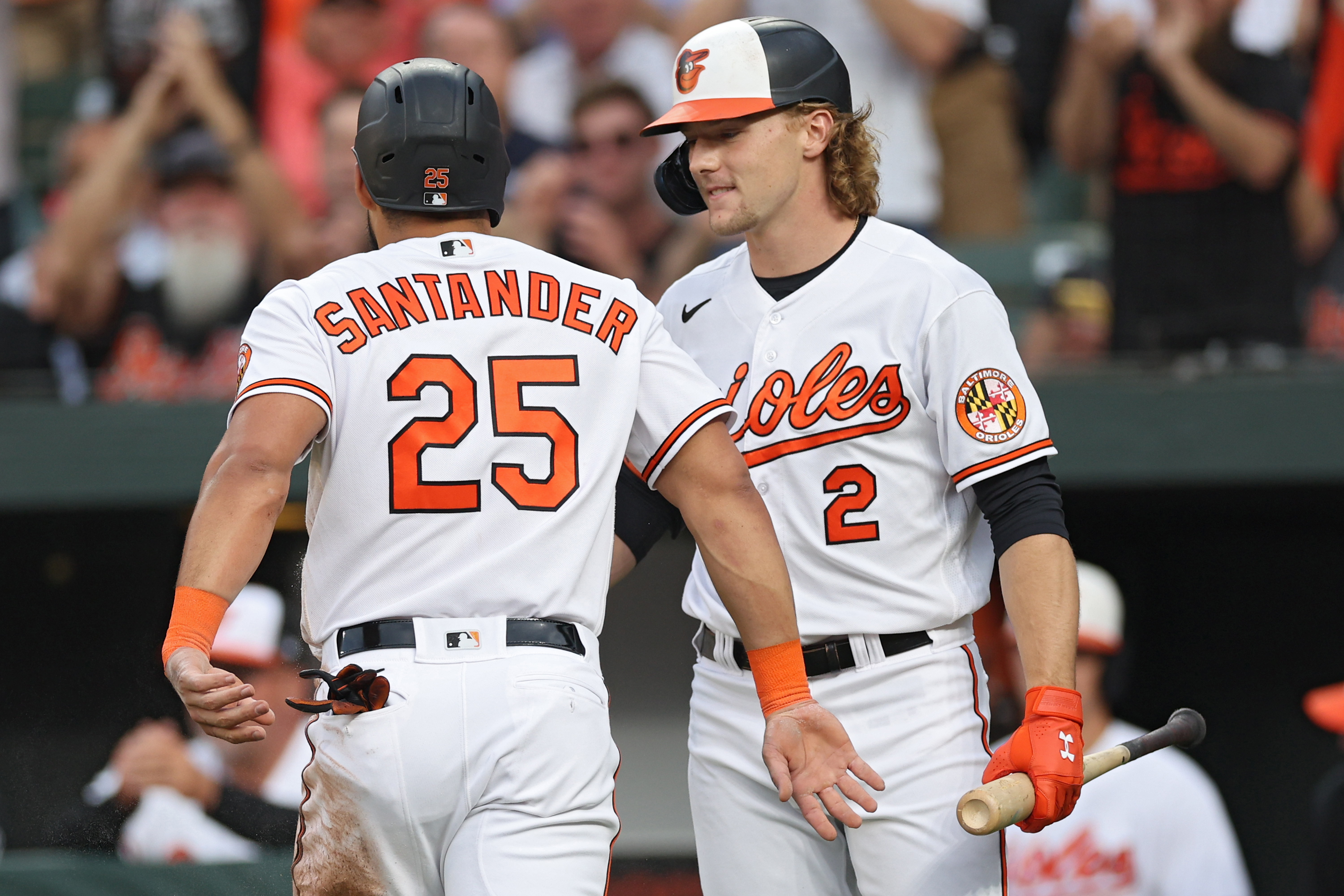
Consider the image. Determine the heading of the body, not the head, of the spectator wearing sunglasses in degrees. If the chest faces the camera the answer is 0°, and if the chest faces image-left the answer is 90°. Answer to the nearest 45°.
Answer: approximately 0°

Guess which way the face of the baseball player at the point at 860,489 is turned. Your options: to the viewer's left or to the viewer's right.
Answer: to the viewer's left

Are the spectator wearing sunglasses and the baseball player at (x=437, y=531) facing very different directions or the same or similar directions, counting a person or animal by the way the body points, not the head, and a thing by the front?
very different directions

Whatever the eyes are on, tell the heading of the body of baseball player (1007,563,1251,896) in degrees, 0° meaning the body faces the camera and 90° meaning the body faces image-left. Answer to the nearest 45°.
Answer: approximately 45°

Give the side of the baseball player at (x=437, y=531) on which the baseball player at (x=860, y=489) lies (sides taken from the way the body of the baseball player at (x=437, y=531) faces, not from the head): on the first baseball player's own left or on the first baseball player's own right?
on the first baseball player's own right

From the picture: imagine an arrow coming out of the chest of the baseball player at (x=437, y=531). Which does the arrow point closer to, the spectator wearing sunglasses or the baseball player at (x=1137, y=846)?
the spectator wearing sunglasses

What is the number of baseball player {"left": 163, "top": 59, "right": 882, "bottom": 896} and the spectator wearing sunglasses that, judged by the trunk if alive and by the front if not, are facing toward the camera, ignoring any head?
1

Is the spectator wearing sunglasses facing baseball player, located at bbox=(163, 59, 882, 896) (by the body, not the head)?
yes

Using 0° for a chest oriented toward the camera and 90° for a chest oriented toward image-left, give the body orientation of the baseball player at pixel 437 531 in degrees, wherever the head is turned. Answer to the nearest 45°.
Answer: approximately 180°

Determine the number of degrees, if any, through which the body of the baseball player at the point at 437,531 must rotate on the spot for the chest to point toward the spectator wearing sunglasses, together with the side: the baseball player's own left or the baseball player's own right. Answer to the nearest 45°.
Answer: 0° — they already face them

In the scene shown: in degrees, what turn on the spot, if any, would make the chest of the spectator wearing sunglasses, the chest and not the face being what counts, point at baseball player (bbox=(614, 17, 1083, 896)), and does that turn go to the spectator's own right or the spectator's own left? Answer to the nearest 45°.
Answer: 0° — they already face them
